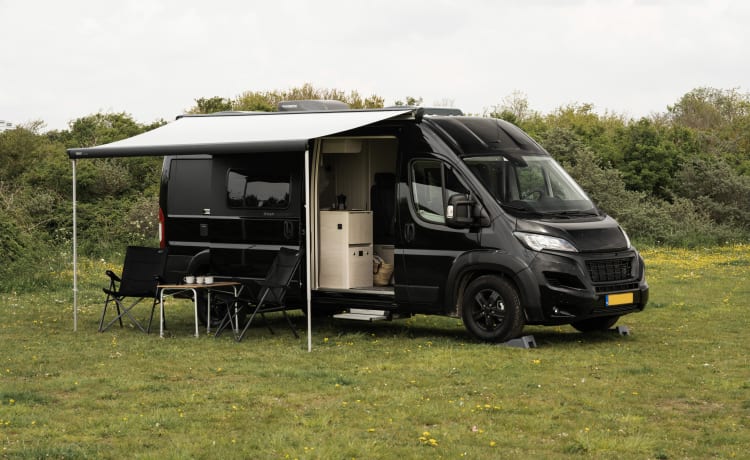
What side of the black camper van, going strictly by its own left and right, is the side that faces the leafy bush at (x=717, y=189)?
left

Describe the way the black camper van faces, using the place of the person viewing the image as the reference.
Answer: facing the viewer and to the right of the viewer

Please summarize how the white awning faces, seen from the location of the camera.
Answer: facing the viewer and to the left of the viewer

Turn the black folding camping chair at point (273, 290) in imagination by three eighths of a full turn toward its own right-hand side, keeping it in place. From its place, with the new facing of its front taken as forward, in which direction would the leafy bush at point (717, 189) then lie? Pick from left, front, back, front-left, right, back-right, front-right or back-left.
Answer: front-right

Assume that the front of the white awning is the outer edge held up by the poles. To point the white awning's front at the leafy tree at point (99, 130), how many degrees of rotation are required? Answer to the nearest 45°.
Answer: approximately 135° to its right

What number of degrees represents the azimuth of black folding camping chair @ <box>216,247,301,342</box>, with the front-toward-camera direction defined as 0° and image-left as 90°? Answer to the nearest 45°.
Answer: approximately 45°

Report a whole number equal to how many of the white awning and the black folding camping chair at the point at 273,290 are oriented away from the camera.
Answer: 0

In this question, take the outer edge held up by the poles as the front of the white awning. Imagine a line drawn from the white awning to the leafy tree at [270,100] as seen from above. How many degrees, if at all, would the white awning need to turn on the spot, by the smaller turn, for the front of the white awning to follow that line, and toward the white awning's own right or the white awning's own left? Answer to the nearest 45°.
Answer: approximately 135° to the white awning's own right

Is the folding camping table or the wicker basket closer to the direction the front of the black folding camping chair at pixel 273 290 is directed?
the folding camping table

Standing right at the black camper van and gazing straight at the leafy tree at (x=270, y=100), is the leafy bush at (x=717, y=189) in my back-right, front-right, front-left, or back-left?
front-right
